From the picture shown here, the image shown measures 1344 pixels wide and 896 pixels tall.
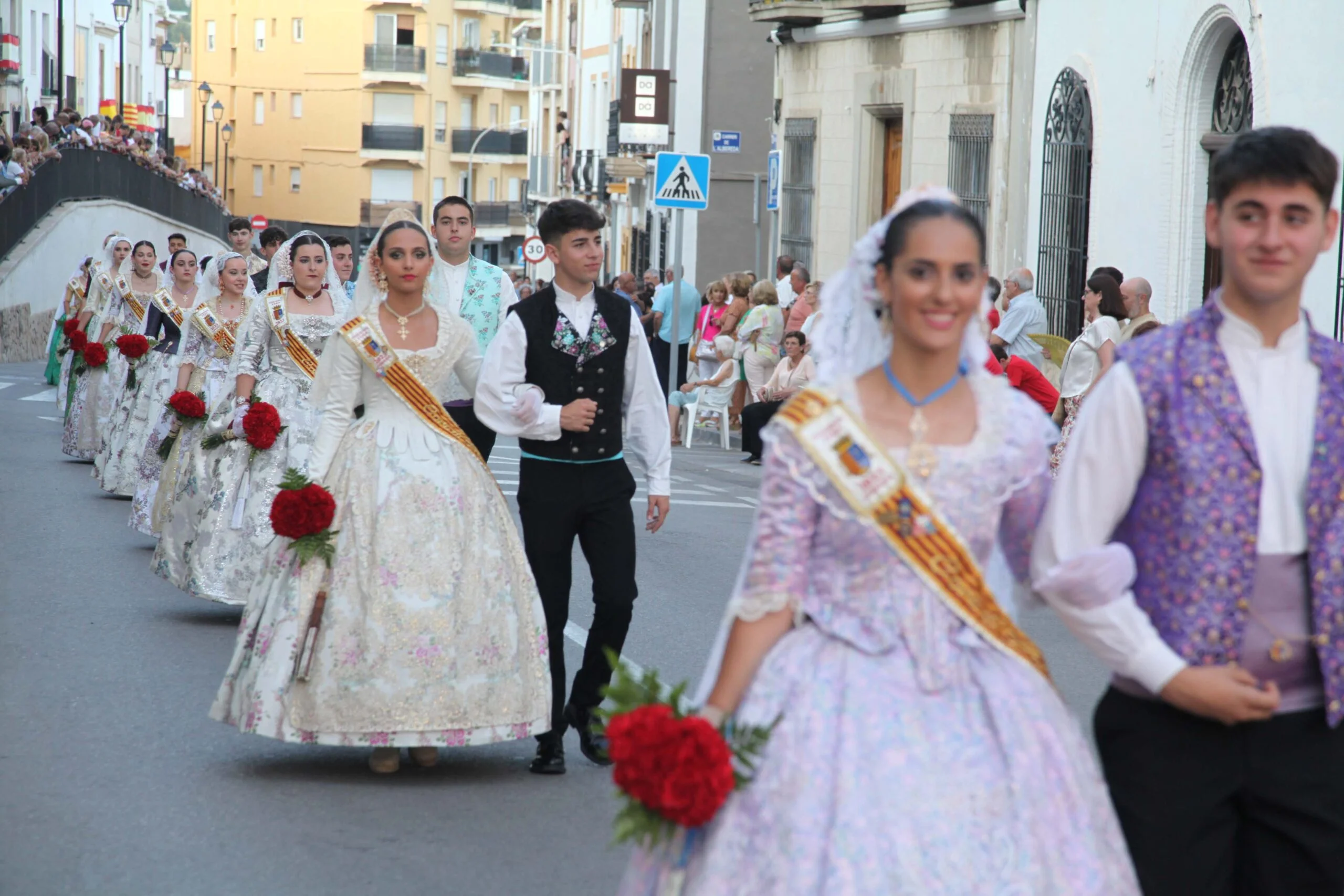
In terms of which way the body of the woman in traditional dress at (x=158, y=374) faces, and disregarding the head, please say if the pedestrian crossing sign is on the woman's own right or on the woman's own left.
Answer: on the woman's own left

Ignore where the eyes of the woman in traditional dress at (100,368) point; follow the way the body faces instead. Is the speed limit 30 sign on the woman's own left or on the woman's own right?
on the woman's own left

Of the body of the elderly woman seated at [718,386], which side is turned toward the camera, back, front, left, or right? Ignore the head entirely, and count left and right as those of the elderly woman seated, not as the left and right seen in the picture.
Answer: left

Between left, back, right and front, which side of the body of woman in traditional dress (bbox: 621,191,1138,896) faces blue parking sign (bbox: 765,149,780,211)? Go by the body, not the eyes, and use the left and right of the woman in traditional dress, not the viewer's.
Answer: back

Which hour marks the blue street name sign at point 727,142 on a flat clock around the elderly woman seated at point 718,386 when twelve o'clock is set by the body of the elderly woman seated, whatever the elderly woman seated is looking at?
The blue street name sign is roughly at 3 o'clock from the elderly woman seated.

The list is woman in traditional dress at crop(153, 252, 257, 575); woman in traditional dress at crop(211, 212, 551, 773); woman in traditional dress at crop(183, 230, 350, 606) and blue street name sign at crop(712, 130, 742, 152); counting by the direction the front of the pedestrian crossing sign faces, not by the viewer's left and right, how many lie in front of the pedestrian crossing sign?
3

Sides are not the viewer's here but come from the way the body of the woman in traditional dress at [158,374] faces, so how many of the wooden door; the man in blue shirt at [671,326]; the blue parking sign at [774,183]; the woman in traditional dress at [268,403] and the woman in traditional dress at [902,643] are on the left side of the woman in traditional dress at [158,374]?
3

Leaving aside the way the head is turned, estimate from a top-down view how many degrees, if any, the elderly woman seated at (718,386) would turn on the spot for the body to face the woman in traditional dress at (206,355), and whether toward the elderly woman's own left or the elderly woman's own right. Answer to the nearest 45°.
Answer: approximately 90° to the elderly woman's own left

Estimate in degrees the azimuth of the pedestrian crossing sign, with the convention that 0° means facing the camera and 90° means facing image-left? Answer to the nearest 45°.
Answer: approximately 0°

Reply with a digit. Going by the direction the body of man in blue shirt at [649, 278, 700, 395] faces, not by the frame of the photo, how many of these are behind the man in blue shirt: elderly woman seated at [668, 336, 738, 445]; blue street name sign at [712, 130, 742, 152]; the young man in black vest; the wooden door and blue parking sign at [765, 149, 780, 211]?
2
